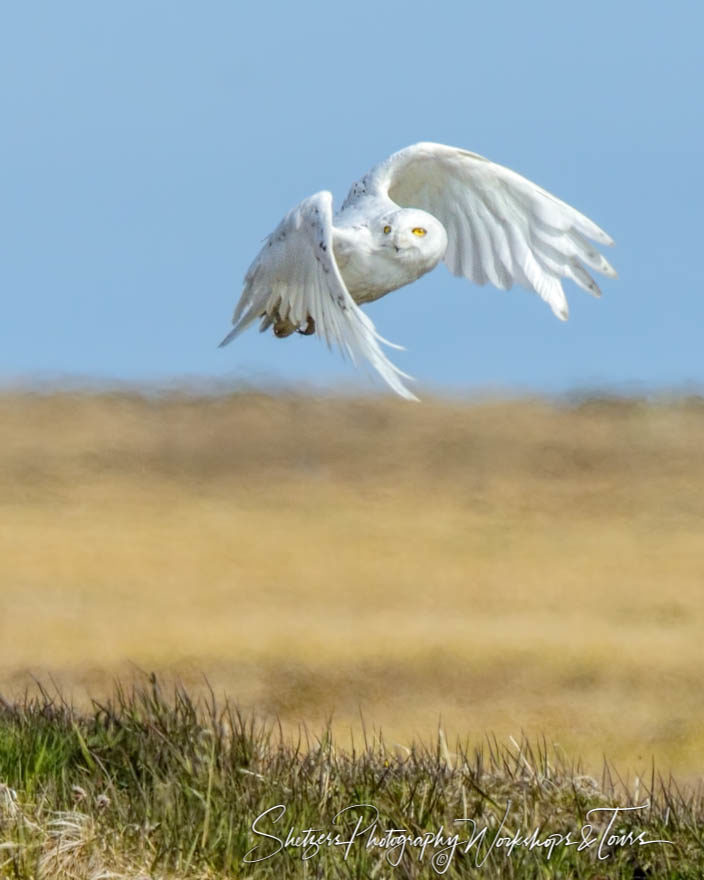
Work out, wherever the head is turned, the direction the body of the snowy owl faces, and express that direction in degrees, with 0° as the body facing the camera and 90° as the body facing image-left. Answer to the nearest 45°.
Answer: approximately 315°
